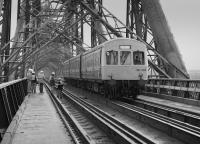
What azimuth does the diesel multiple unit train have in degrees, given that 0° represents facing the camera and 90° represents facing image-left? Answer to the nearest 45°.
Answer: approximately 315°

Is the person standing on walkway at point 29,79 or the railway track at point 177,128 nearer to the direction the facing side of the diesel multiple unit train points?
the railway track

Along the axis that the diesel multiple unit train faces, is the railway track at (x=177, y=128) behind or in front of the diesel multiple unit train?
in front

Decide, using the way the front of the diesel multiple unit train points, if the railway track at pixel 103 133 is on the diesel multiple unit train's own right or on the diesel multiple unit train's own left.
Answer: on the diesel multiple unit train's own right
